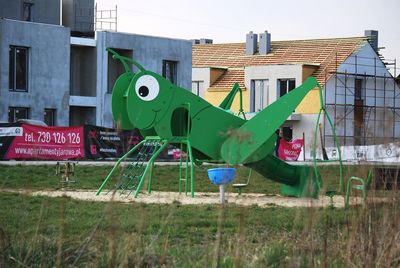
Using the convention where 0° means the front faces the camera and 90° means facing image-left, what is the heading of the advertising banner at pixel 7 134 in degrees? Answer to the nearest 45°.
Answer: approximately 0°
